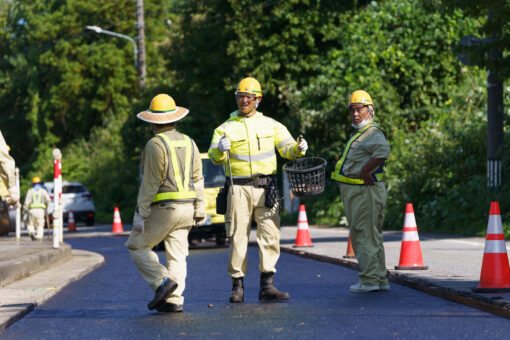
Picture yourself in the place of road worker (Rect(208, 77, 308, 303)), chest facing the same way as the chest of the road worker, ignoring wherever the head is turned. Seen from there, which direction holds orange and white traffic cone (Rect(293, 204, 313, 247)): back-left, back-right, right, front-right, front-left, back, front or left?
back

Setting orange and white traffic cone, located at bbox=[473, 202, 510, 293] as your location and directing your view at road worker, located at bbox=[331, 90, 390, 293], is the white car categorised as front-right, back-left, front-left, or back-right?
front-right

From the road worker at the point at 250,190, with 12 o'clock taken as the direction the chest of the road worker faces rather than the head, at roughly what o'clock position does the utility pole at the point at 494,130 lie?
The utility pole is roughly at 7 o'clock from the road worker.

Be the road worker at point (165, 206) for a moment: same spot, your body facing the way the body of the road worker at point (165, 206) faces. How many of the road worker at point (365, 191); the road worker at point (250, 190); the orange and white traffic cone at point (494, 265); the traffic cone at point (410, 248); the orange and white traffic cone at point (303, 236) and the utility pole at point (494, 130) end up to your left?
0

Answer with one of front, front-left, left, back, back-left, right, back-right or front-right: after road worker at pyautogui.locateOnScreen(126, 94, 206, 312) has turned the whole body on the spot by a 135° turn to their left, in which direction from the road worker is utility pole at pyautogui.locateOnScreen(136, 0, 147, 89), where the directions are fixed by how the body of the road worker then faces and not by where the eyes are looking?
back

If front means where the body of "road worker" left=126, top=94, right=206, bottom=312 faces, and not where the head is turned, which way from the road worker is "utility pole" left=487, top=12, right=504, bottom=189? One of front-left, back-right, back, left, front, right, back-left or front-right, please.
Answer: right

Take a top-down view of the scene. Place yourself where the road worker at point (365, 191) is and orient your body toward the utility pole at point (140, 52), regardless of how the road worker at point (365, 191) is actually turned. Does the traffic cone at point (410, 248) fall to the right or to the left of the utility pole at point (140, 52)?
right

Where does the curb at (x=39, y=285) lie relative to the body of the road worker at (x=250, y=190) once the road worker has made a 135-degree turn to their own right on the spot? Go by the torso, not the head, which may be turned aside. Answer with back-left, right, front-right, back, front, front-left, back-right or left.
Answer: front

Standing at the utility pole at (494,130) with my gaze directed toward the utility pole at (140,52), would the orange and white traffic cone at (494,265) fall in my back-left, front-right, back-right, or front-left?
back-left

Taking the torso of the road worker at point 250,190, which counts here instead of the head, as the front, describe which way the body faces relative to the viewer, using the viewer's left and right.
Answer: facing the viewer

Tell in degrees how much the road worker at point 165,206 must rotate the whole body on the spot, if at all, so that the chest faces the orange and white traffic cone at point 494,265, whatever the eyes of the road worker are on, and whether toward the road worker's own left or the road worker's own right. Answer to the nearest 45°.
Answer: approximately 135° to the road worker's own right

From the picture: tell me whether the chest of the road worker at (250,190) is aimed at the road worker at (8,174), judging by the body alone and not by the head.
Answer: no

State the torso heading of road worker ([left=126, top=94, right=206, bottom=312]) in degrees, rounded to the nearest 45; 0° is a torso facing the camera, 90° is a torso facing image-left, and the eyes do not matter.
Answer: approximately 135°

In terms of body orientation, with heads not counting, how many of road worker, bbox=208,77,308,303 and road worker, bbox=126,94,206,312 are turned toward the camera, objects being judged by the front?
1

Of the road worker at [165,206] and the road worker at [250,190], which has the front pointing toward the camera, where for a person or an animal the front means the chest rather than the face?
the road worker at [250,190]

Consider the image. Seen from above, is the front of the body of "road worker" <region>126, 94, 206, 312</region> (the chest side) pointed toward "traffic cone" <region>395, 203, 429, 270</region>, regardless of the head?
no

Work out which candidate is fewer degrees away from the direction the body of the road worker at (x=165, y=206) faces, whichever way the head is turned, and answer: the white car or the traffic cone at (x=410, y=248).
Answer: the white car

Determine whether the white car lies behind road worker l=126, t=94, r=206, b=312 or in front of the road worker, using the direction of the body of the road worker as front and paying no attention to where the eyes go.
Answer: in front

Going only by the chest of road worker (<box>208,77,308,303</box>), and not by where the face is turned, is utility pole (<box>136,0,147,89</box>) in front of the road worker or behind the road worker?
behind
